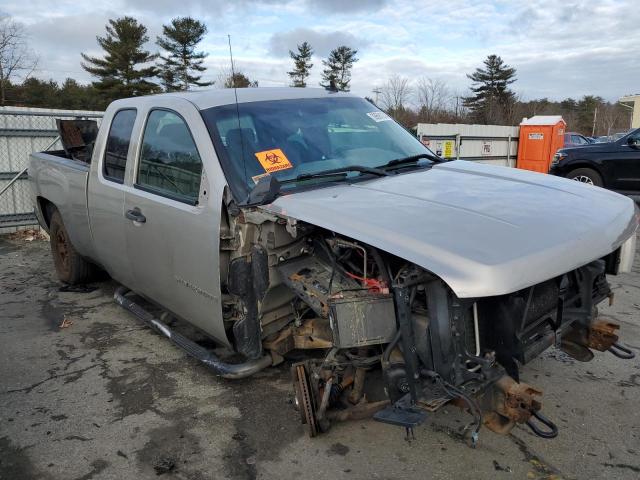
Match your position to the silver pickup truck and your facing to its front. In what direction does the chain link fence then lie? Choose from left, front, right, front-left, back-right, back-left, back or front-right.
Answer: back

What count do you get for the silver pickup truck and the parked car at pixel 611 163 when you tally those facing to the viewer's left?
1

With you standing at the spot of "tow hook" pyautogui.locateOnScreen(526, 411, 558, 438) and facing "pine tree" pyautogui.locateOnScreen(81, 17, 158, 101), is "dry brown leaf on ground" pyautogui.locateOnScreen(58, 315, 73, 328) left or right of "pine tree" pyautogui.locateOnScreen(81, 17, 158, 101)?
left

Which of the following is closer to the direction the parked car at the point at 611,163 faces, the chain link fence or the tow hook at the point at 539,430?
the chain link fence

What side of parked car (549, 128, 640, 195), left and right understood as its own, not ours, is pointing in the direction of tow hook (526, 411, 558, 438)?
left

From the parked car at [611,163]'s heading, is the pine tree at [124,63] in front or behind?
in front

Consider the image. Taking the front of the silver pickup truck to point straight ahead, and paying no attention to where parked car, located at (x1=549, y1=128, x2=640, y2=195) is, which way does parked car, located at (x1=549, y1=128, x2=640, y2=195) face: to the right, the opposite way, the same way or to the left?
the opposite way

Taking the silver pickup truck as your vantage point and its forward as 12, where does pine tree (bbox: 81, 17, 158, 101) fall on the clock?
The pine tree is roughly at 7 o'clock from the silver pickup truck.

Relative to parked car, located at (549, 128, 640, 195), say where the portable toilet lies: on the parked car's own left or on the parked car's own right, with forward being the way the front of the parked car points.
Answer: on the parked car's own right

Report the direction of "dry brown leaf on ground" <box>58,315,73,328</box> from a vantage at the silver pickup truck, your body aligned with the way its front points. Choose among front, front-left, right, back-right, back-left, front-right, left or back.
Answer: back

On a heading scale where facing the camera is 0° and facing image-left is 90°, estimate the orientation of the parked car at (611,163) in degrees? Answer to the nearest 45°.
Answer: approximately 90°
